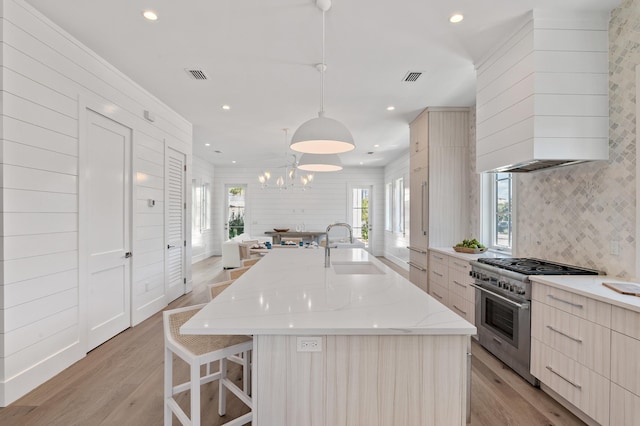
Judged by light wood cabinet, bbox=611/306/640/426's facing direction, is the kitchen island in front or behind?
in front

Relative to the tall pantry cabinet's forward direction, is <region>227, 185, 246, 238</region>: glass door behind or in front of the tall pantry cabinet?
in front

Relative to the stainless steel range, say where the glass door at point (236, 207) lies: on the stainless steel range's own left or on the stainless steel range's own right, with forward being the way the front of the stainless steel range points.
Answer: on the stainless steel range's own right

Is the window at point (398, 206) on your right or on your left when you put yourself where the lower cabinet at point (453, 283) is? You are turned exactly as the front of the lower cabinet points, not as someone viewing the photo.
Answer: on your right

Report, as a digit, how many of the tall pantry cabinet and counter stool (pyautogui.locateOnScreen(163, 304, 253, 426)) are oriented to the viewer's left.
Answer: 1

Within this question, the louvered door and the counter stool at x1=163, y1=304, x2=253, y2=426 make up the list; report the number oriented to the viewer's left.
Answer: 0

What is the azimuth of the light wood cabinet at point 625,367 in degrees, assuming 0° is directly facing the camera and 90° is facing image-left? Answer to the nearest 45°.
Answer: approximately 45°

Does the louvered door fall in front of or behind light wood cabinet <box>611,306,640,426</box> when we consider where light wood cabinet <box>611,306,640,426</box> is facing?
in front

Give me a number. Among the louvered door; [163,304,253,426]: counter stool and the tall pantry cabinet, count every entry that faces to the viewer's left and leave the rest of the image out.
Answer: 1

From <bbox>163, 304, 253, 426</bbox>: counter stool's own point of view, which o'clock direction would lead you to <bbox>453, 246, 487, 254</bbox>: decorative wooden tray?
The decorative wooden tray is roughly at 10 o'clock from the counter stool.

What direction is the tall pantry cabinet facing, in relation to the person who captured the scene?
facing to the left of the viewer
